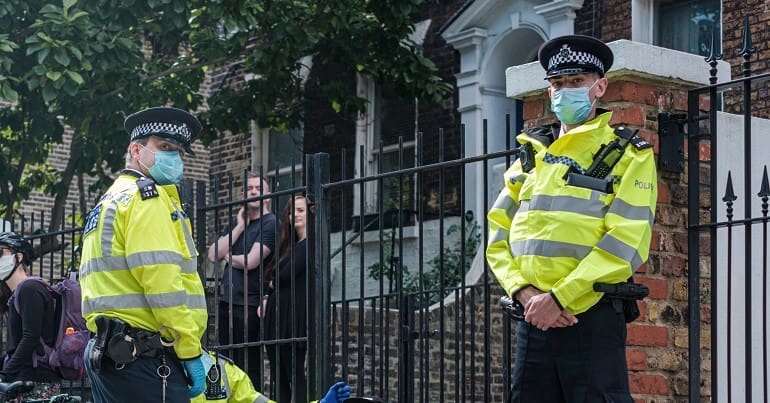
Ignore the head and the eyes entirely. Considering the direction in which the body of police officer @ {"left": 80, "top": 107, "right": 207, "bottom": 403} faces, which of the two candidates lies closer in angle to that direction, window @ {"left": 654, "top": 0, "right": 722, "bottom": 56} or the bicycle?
the window

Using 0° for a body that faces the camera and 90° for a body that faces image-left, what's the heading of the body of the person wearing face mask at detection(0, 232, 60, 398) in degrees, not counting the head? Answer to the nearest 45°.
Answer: approximately 90°

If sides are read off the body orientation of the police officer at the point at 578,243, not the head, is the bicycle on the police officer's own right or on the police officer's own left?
on the police officer's own right

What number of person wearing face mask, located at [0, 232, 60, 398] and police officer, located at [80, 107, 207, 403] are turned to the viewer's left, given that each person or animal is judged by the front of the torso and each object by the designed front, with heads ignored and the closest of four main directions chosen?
1

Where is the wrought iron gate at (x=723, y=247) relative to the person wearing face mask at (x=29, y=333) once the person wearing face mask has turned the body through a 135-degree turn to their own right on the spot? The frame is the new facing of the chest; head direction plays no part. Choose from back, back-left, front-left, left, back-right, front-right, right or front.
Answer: right

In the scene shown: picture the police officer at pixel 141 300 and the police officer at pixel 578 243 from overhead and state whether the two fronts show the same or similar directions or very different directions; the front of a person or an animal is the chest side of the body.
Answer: very different directions

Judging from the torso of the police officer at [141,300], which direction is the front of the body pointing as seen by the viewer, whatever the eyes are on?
to the viewer's right

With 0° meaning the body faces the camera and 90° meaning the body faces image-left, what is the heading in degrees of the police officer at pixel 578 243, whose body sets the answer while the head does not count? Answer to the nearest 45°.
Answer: approximately 45°

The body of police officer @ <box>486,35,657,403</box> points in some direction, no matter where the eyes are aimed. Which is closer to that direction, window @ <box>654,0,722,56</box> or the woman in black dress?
the woman in black dress

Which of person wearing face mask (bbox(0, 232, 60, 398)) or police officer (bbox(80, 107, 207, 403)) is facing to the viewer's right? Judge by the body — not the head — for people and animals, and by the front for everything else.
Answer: the police officer
